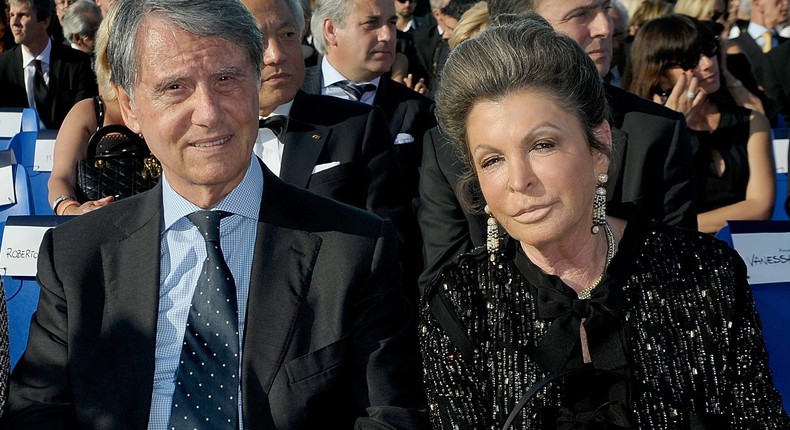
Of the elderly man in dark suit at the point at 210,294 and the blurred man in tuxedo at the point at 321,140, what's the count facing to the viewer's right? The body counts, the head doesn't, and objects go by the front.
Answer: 0

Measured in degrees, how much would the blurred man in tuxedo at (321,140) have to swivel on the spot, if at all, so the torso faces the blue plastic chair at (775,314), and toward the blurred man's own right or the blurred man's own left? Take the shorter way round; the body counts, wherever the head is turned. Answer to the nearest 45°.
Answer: approximately 90° to the blurred man's own left

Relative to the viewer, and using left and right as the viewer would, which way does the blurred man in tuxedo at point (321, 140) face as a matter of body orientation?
facing the viewer and to the left of the viewer

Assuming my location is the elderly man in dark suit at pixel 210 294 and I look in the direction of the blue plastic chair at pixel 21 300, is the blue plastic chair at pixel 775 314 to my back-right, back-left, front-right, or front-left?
back-right

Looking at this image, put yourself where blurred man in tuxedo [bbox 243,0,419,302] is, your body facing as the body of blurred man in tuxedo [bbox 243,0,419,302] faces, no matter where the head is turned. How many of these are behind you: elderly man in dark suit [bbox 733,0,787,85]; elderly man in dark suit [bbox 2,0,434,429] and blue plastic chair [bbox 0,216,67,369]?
1

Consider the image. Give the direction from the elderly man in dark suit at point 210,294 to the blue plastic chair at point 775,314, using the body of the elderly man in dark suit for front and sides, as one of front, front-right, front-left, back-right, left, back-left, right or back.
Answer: left

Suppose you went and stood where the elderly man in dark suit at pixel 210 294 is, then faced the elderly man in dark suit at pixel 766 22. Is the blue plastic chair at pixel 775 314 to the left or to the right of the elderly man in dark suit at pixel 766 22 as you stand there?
right

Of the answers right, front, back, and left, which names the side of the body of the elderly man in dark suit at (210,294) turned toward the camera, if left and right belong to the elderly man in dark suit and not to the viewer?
front

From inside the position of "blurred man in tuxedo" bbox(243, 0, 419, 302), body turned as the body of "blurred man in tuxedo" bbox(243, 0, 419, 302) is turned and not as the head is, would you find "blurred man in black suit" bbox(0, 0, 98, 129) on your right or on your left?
on your right

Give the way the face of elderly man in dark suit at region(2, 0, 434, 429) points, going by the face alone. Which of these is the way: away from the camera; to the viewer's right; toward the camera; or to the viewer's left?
toward the camera

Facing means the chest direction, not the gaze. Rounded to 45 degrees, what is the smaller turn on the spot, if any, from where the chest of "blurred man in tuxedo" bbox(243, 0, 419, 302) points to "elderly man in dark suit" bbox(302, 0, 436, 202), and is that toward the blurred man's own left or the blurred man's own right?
approximately 135° to the blurred man's own right

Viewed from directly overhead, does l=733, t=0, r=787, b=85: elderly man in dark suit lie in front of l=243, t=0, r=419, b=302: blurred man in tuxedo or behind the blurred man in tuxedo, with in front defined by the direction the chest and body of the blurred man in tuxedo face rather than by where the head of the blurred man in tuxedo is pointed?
behind

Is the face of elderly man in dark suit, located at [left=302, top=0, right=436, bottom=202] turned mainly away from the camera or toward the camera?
toward the camera
